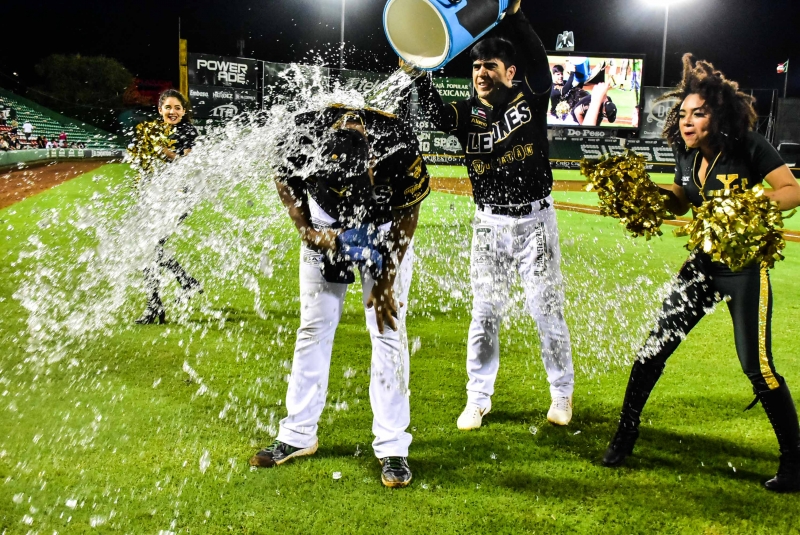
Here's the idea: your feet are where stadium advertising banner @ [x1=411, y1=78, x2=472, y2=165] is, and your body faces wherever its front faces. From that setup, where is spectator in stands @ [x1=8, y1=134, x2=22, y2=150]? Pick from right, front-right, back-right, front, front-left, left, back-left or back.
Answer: right

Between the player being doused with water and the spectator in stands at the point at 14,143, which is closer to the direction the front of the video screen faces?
the player being doused with water

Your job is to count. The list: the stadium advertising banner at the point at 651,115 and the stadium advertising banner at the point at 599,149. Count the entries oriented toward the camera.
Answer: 2

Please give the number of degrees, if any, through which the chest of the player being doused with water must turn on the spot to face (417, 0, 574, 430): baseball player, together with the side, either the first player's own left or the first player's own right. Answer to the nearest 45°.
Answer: approximately 135° to the first player's own left

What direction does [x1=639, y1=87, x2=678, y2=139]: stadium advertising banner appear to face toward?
toward the camera

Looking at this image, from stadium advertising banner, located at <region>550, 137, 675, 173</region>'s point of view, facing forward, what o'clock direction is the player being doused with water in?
The player being doused with water is roughly at 12 o'clock from the stadium advertising banner.

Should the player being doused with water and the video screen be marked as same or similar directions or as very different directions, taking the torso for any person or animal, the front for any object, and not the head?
same or similar directions

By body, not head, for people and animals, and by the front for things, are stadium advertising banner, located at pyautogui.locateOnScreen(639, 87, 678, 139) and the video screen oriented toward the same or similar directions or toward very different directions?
same or similar directions

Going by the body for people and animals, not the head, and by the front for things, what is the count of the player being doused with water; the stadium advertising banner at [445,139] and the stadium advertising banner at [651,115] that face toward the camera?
3

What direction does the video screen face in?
toward the camera

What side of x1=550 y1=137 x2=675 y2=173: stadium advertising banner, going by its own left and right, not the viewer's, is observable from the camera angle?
front

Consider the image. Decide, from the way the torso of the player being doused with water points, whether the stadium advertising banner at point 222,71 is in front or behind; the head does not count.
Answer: behind

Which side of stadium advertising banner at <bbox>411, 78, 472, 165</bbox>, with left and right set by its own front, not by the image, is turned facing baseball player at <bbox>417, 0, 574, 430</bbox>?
front
